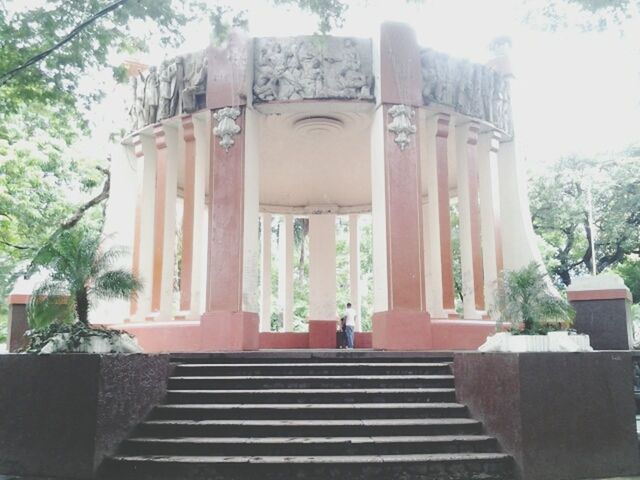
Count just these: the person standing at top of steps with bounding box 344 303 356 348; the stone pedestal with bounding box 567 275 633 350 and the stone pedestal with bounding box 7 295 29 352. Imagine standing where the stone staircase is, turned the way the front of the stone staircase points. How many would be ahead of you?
0

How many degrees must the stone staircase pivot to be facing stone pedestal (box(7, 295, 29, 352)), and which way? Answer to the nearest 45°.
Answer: approximately 135° to its right

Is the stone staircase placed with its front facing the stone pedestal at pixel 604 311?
no

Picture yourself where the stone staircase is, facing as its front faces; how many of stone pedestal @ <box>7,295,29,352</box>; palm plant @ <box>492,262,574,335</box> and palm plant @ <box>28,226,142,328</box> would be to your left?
1

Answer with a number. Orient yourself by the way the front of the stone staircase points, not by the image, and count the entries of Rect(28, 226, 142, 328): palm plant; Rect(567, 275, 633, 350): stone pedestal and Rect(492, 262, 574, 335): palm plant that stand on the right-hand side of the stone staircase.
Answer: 1

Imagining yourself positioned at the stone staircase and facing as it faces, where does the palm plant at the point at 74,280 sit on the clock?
The palm plant is roughly at 3 o'clock from the stone staircase.

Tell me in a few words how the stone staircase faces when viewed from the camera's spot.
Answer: facing the viewer

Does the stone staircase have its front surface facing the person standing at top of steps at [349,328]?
no

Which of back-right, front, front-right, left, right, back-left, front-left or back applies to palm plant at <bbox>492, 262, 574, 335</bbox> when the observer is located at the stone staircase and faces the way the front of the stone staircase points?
left

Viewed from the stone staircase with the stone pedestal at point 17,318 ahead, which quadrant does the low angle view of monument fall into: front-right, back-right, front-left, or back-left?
front-right
